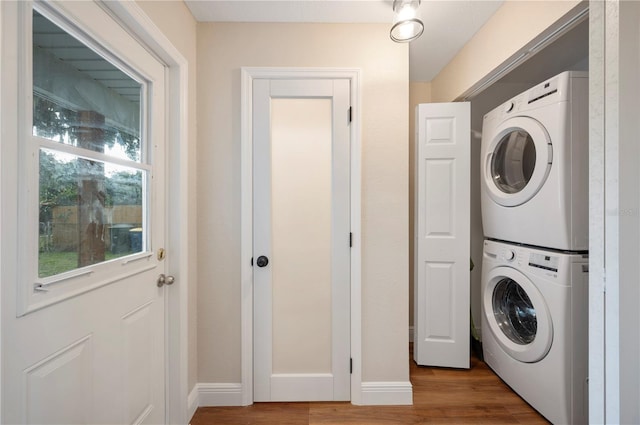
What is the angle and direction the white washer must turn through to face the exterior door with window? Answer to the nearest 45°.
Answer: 0° — it already faces it

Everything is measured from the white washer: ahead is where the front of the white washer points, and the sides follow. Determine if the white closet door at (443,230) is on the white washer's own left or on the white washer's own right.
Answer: on the white washer's own right

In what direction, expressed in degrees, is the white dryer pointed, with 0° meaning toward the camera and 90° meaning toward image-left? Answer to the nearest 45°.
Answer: approximately 45°

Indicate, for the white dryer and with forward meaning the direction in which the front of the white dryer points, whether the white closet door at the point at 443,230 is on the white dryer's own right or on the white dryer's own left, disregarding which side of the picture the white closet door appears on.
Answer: on the white dryer's own right
